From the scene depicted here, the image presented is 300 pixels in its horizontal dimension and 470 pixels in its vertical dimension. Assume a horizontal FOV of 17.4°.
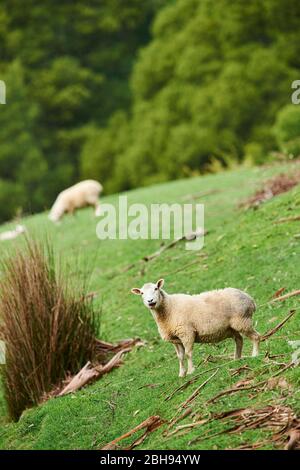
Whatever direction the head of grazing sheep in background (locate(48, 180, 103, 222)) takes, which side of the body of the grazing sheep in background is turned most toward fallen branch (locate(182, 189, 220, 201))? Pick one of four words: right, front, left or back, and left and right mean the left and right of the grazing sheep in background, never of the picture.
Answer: back

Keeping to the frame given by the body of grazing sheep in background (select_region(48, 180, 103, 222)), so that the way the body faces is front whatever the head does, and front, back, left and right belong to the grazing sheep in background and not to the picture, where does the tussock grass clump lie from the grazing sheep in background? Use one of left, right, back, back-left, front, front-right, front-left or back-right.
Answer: left

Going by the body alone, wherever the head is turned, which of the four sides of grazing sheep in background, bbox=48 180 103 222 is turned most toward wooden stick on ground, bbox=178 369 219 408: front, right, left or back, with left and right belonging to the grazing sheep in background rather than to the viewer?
left

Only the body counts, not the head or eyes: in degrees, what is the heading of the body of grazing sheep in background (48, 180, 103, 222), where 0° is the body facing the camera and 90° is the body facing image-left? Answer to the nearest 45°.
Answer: approximately 90°

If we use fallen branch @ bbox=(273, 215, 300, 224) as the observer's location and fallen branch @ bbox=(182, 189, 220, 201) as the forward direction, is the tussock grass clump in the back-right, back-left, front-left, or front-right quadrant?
back-left

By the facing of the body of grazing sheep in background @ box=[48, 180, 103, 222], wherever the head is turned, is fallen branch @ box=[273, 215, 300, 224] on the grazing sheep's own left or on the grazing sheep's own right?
on the grazing sheep's own left
